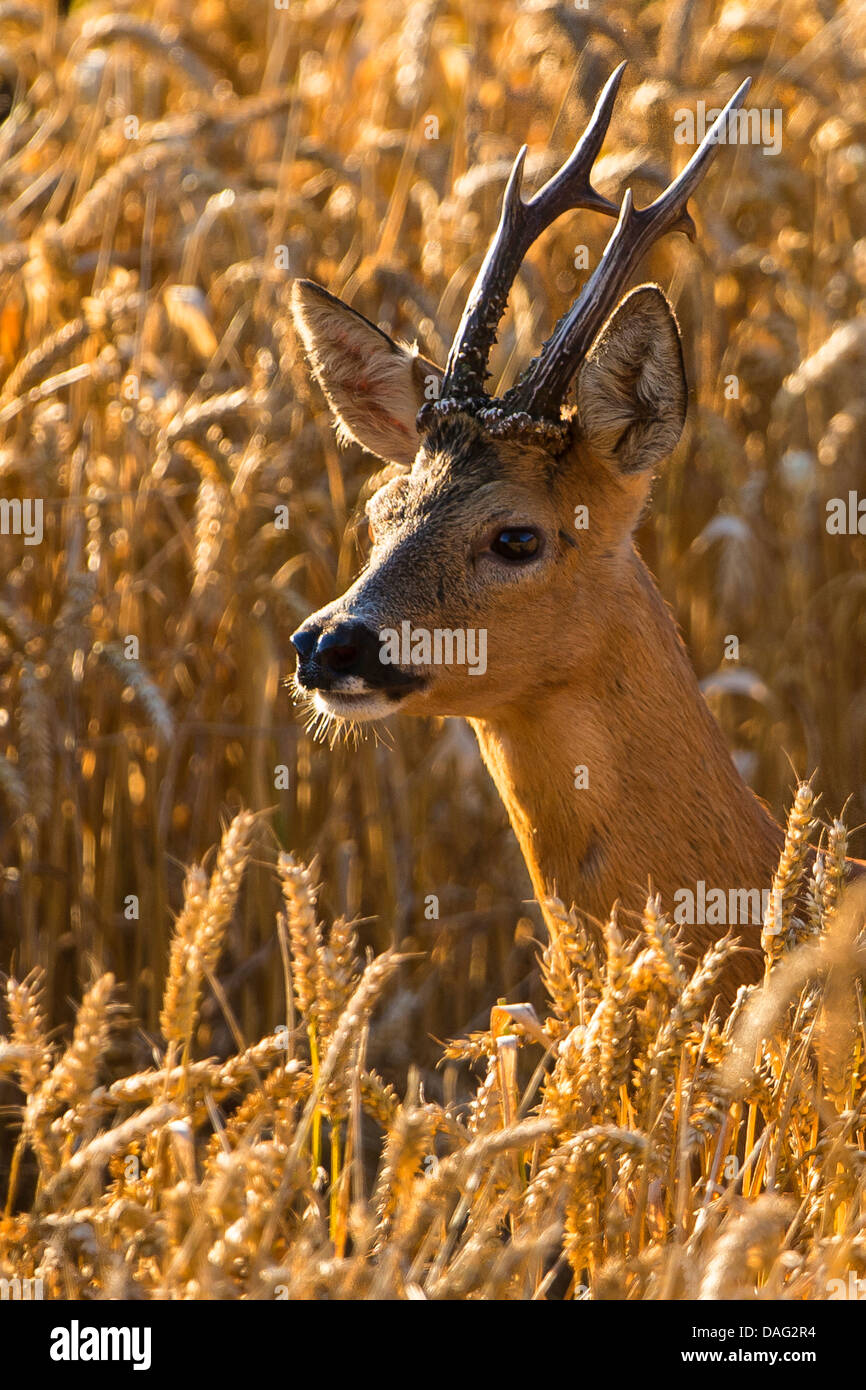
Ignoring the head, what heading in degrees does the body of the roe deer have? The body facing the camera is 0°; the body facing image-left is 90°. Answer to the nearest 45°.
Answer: approximately 45°
